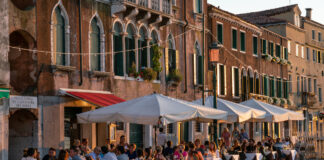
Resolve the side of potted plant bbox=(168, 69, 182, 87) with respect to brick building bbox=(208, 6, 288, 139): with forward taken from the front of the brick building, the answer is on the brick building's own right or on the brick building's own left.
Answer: on the brick building's own right

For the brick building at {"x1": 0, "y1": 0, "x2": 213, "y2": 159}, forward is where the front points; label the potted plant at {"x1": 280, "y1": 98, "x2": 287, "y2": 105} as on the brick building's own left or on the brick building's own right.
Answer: on the brick building's own left

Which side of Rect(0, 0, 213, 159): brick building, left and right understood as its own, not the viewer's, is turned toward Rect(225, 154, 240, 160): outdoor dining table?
front

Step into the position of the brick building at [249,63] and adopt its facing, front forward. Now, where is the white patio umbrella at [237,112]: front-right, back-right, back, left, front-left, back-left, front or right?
front-right

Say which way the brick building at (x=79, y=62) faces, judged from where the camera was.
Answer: facing the viewer and to the right of the viewer

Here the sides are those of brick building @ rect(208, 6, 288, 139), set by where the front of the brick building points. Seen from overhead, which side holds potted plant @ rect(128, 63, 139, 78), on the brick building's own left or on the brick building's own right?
on the brick building's own right

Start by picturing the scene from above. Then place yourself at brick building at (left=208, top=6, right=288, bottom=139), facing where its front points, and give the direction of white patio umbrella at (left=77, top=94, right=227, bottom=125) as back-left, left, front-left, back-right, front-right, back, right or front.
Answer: front-right

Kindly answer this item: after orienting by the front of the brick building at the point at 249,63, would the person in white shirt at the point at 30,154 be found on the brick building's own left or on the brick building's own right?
on the brick building's own right

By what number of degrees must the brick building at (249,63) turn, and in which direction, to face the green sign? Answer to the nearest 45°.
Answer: approximately 45° to its right

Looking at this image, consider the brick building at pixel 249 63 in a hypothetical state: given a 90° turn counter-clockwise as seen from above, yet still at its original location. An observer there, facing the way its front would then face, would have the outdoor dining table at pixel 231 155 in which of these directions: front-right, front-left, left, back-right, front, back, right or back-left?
back-right

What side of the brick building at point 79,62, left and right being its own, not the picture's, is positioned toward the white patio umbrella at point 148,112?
front

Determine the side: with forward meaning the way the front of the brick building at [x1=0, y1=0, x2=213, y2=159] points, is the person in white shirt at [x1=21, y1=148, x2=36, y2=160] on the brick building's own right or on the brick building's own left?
on the brick building's own right

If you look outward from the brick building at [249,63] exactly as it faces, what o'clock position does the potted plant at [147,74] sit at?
The potted plant is roughly at 2 o'clock from the brick building.

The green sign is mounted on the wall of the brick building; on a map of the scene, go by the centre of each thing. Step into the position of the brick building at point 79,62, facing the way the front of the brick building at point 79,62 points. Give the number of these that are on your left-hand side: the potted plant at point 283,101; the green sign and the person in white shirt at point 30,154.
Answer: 1

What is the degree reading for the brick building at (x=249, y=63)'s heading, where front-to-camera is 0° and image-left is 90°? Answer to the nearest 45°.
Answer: approximately 315°

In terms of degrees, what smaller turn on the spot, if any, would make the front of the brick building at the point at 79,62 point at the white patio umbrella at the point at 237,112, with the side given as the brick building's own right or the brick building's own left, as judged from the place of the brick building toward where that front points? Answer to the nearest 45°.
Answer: approximately 45° to the brick building's own left

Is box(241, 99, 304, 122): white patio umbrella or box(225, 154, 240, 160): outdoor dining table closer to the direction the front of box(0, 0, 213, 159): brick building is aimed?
the outdoor dining table

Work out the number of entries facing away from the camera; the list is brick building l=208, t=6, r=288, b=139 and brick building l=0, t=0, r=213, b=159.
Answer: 0

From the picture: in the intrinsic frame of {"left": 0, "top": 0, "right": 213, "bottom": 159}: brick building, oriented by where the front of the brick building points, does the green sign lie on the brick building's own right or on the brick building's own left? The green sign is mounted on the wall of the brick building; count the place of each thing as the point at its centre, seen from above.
on the brick building's own right
